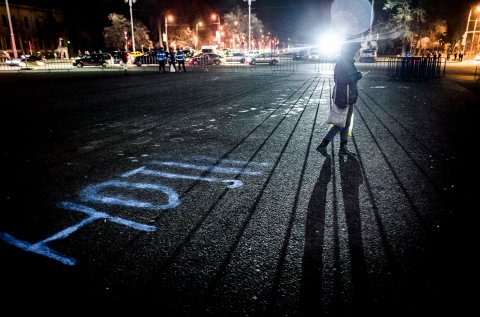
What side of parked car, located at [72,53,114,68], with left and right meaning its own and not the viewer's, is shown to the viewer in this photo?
left

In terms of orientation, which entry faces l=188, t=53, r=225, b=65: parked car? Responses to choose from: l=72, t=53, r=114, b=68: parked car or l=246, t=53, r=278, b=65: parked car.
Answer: l=246, t=53, r=278, b=65: parked car

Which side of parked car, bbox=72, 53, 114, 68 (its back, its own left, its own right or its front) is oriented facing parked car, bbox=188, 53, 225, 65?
back

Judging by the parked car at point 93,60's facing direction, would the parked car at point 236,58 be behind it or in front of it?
behind
